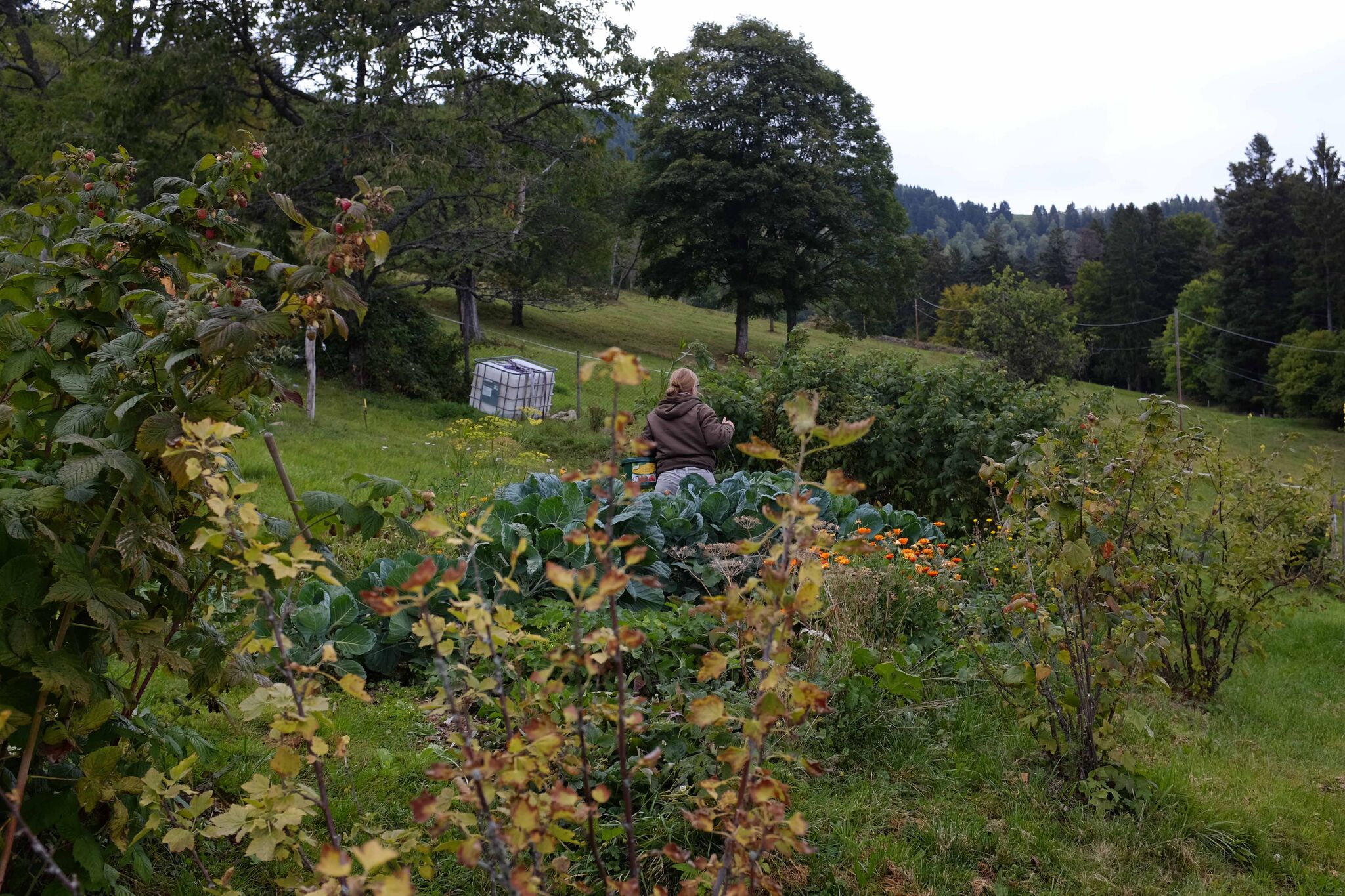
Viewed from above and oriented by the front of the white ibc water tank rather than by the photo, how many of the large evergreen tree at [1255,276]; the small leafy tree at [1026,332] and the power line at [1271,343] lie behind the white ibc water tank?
3

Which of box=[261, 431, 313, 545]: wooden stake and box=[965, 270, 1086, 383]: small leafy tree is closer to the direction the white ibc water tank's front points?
the wooden stake

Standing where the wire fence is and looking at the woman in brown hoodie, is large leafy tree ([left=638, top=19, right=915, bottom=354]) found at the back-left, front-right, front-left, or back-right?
back-left

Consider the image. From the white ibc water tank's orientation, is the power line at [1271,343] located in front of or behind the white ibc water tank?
behind

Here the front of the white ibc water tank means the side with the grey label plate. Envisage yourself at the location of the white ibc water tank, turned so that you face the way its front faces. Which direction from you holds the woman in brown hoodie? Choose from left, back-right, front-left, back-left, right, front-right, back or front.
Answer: front-left

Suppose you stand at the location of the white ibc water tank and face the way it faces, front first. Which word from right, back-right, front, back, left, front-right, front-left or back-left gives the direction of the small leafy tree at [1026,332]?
back

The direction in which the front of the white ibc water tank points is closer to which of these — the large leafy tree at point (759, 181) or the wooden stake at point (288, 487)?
the wooden stake

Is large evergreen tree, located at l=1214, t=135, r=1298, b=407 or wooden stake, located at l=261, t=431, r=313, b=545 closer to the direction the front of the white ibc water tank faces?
the wooden stake

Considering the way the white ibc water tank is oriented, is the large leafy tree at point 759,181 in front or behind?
behind

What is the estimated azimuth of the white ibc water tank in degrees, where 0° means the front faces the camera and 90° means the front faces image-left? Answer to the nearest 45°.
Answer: approximately 45°
